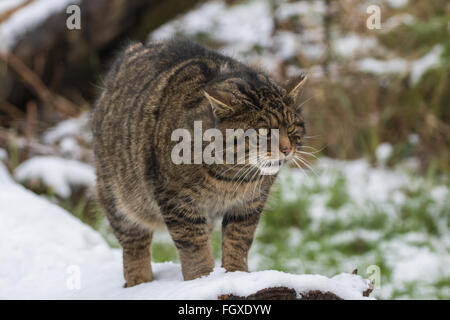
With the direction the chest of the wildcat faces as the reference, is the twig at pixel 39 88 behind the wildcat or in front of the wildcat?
behind

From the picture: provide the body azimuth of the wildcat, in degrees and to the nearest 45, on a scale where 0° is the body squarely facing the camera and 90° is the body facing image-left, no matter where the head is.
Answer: approximately 315°

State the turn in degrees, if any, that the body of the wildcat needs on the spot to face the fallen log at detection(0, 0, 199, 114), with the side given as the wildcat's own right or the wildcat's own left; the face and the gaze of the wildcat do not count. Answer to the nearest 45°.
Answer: approximately 135° to the wildcat's own left
